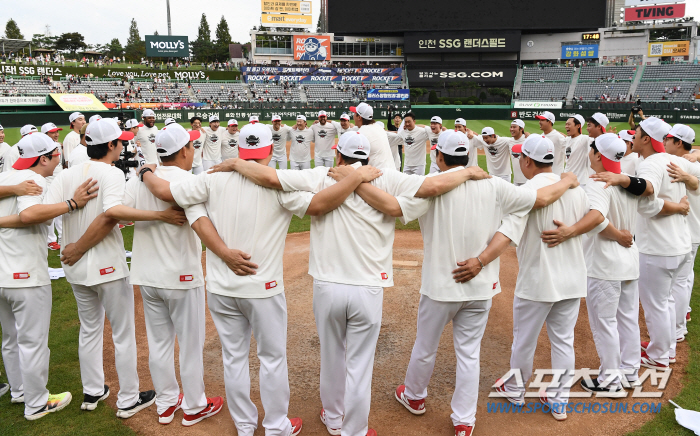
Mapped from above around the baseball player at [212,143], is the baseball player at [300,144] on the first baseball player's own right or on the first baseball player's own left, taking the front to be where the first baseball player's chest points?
on the first baseball player's own left

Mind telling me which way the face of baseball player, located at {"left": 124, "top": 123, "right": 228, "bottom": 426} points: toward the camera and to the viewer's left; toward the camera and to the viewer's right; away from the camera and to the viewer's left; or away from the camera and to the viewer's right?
away from the camera and to the viewer's right

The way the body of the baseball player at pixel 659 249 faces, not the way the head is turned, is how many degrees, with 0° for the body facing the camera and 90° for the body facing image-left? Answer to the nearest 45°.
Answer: approximately 135°

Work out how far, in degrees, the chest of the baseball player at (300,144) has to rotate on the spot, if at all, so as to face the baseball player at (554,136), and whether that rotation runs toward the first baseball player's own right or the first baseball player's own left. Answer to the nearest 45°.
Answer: approximately 45° to the first baseball player's own left

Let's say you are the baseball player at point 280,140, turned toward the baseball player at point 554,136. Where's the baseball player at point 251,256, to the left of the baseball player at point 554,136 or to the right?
right

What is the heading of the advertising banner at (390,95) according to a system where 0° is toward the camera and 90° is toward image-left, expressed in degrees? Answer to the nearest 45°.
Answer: approximately 0°

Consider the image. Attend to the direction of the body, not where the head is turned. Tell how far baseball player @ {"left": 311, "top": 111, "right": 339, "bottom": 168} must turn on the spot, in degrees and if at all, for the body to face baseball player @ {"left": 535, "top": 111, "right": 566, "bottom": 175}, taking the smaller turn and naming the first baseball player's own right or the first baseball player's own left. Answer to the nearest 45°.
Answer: approximately 45° to the first baseball player's own left

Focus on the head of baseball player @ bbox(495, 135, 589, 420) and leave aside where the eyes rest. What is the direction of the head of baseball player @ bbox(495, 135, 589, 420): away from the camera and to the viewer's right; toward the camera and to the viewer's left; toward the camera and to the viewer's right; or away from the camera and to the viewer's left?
away from the camera and to the viewer's left

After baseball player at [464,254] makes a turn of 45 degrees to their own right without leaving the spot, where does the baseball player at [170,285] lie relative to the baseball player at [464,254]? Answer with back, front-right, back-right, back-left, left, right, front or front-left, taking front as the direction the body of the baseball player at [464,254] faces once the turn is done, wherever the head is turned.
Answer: back-left

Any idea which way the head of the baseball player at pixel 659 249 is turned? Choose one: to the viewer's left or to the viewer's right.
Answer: to the viewer's left

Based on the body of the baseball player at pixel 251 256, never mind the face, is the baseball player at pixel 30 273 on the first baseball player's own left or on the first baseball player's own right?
on the first baseball player's own left

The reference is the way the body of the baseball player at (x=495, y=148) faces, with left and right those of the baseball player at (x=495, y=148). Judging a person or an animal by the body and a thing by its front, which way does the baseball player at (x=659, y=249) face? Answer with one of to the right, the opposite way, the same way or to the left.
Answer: to the right

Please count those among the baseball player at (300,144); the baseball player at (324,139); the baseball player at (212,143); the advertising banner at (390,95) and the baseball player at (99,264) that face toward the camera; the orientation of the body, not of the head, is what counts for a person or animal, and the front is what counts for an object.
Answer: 4

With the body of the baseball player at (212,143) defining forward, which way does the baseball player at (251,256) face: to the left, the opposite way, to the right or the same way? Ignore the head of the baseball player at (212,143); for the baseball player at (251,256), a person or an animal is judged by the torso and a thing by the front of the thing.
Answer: the opposite way

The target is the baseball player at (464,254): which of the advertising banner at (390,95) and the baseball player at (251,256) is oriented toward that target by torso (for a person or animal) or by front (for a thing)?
the advertising banner

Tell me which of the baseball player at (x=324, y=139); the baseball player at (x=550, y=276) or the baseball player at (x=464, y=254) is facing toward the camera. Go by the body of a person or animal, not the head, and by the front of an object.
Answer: the baseball player at (x=324, y=139)

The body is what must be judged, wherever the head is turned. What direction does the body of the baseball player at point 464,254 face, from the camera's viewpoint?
away from the camera

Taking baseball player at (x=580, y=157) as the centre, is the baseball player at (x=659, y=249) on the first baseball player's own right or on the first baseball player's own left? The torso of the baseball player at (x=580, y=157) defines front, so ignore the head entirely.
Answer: on the first baseball player's own left
